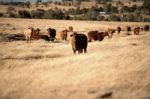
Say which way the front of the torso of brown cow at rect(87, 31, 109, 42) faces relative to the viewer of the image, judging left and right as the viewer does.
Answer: facing to the right of the viewer

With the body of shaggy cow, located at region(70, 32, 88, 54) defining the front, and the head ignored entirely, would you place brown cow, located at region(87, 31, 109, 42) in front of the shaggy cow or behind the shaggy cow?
behind

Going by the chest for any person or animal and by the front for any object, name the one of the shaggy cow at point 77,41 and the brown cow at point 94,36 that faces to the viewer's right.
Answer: the brown cow
